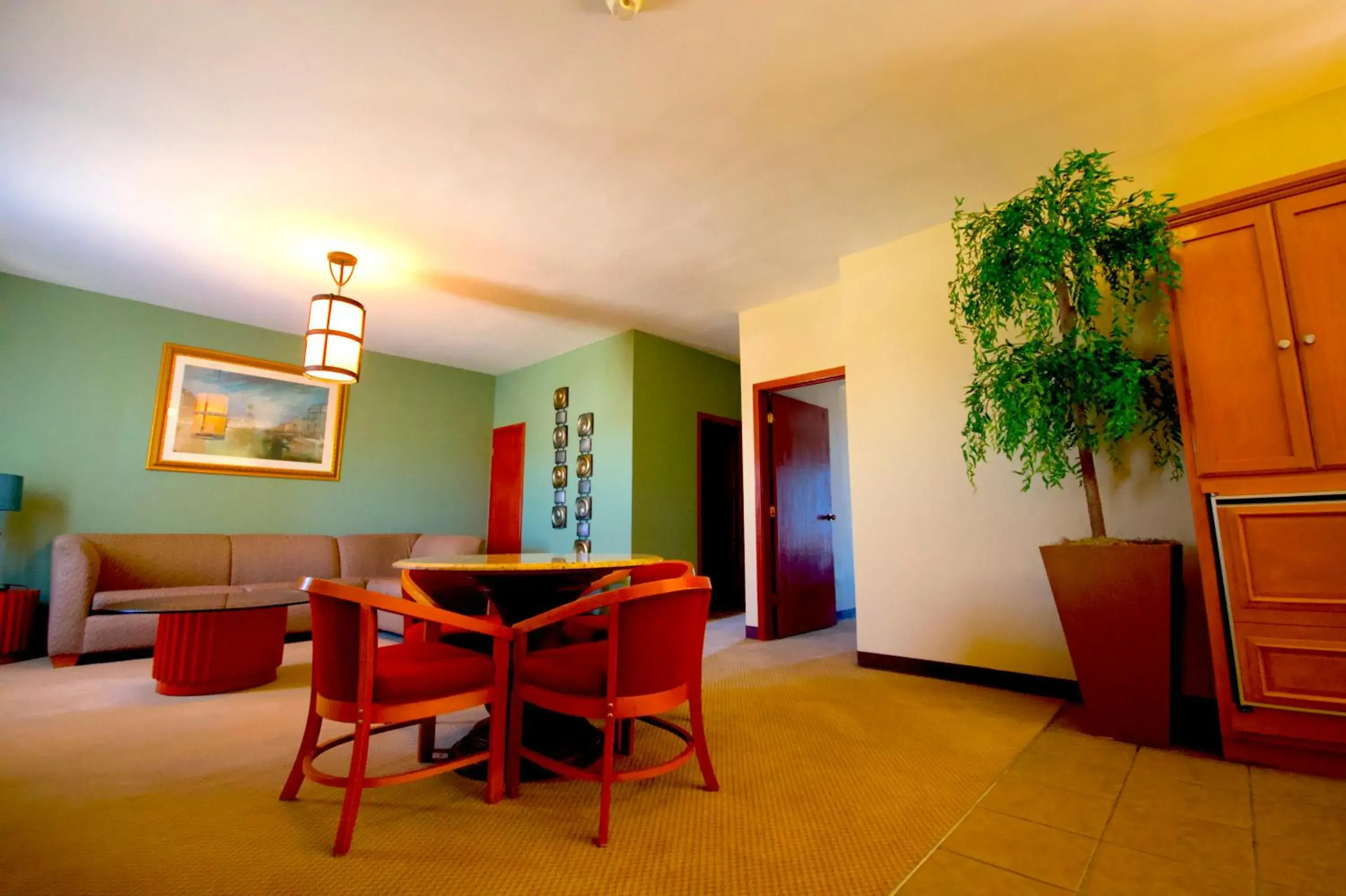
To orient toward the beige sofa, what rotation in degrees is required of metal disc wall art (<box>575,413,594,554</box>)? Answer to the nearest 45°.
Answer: approximately 45° to its right

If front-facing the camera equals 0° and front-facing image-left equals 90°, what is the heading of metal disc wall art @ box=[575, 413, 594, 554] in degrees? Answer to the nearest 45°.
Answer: approximately 45°

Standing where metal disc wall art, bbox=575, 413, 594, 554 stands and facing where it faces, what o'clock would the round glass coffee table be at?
The round glass coffee table is roughly at 12 o'clock from the metal disc wall art.

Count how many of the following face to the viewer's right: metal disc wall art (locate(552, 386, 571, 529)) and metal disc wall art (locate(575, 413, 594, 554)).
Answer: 0

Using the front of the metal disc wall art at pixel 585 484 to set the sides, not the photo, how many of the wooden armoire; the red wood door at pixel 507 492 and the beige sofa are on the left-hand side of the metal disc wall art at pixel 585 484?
1

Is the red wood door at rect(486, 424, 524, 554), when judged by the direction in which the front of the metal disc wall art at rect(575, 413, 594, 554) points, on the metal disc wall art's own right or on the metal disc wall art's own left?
on the metal disc wall art's own right

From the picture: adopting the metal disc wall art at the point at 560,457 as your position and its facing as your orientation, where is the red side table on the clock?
The red side table is roughly at 1 o'clock from the metal disc wall art.
